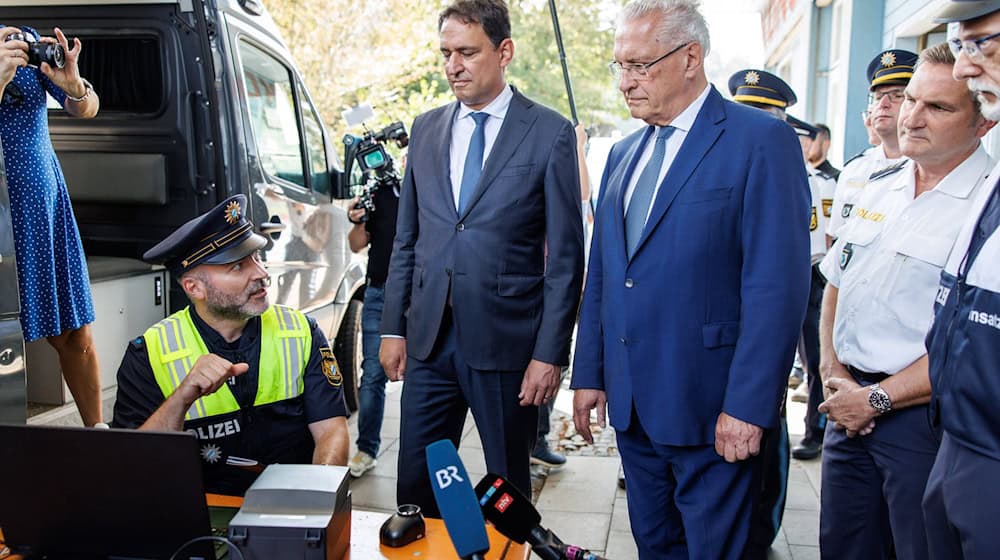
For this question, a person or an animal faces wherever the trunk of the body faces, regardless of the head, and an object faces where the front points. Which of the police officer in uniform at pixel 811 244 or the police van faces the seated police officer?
the police officer in uniform

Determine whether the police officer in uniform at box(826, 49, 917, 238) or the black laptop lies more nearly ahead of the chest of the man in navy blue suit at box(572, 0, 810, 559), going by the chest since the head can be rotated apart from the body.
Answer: the black laptop

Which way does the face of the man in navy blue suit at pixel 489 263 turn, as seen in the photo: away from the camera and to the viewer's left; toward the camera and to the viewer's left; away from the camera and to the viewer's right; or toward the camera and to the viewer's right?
toward the camera and to the viewer's left

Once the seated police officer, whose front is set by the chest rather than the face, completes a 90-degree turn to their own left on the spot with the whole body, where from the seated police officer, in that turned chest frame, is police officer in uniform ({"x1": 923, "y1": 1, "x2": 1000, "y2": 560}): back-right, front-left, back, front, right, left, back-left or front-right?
front-right

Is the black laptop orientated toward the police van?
yes

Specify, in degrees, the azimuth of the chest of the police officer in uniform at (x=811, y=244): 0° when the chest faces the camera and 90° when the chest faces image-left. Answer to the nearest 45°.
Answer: approximately 45°

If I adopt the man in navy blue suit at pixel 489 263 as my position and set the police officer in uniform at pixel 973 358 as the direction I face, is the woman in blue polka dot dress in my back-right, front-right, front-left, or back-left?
back-right

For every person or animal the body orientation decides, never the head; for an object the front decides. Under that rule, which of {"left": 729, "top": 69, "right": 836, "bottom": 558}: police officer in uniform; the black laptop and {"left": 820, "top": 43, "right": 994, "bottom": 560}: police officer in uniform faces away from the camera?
the black laptop

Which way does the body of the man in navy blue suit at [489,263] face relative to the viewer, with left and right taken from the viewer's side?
facing the viewer and to the left of the viewer

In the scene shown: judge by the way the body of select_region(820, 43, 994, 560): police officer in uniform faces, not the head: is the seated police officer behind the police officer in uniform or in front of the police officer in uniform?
in front

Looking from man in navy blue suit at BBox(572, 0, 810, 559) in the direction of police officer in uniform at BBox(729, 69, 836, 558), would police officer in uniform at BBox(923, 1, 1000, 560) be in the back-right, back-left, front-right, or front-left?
back-right

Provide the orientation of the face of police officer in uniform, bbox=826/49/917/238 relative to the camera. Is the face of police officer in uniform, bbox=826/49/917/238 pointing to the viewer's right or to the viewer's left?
to the viewer's left

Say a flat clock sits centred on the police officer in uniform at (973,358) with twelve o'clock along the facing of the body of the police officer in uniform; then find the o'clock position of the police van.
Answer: The police van is roughly at 2 o'clock from the police officer in uniform.

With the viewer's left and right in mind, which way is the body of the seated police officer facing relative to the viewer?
facing the viewer

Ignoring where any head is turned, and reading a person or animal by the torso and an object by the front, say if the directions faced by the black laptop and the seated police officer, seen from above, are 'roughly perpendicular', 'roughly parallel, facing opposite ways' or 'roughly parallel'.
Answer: roughly parallel, facing opposite ways

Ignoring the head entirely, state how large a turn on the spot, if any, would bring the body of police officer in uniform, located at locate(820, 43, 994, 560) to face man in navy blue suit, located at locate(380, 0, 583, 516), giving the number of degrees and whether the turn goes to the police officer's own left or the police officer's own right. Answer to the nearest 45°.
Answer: approximately 45° to the police officer's own right

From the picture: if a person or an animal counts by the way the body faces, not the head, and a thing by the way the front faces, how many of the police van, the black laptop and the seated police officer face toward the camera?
1

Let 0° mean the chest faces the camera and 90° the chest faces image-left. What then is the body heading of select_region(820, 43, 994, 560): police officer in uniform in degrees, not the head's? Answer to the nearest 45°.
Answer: approximately 45°

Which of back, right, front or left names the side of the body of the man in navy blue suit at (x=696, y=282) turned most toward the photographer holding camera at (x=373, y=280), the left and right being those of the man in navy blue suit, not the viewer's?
right

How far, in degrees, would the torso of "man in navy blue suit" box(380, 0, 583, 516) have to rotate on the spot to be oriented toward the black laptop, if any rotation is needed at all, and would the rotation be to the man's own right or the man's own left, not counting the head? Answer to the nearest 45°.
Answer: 0° — they already face it

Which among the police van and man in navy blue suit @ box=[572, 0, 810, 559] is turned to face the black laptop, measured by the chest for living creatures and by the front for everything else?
the man in navy blue suit

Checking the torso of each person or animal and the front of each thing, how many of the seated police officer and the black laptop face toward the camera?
1
